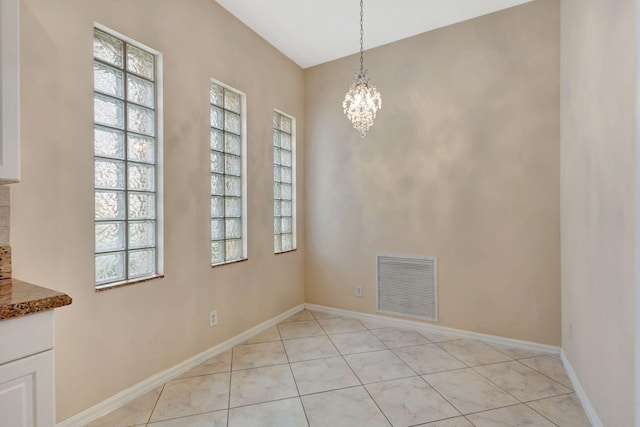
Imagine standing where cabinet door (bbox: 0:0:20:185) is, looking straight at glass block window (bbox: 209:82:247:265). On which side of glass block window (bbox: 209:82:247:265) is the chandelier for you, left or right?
right

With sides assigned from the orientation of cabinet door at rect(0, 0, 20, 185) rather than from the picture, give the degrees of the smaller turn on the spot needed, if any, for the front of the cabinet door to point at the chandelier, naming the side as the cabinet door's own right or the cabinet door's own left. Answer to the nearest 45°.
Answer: approximately 90° to the cabinet door's own left

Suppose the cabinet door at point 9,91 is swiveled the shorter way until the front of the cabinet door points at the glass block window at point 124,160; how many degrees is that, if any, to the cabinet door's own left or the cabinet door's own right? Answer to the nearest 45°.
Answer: approximately 135° to the cabinet door's own left

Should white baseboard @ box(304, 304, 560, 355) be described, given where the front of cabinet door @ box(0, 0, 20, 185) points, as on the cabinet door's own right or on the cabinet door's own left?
on the cabinet door's own left

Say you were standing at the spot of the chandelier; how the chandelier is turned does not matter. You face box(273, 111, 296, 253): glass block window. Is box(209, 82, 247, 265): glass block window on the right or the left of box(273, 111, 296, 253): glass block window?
left

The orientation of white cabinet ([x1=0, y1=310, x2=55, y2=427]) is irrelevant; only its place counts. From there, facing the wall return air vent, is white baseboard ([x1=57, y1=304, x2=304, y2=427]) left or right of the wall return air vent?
left

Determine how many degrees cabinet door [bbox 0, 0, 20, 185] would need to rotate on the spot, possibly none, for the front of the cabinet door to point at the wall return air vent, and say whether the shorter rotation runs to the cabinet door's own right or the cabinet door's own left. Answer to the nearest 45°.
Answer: approximately 90° to the cabinet door's own left

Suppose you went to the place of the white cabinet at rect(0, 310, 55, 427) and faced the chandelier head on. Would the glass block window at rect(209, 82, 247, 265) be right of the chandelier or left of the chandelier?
left

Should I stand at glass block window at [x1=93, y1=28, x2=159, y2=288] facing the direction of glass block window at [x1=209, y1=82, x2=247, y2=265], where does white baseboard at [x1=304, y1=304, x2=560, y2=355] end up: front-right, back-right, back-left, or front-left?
front-right

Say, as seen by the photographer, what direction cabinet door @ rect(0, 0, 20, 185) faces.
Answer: facing the viewer
